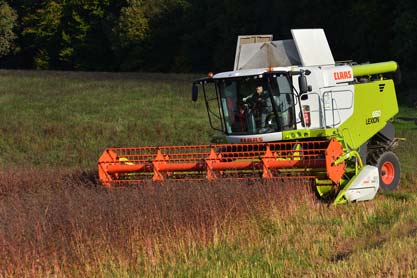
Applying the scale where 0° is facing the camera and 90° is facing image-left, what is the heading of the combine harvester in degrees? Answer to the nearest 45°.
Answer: approximately 45°
